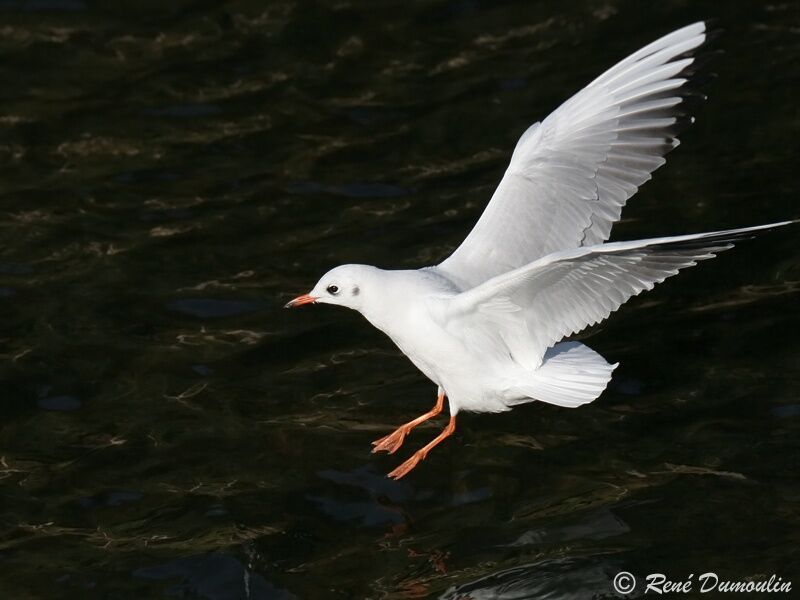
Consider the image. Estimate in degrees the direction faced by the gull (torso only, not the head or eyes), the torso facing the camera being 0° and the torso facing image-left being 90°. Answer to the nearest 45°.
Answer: approximately 90°
